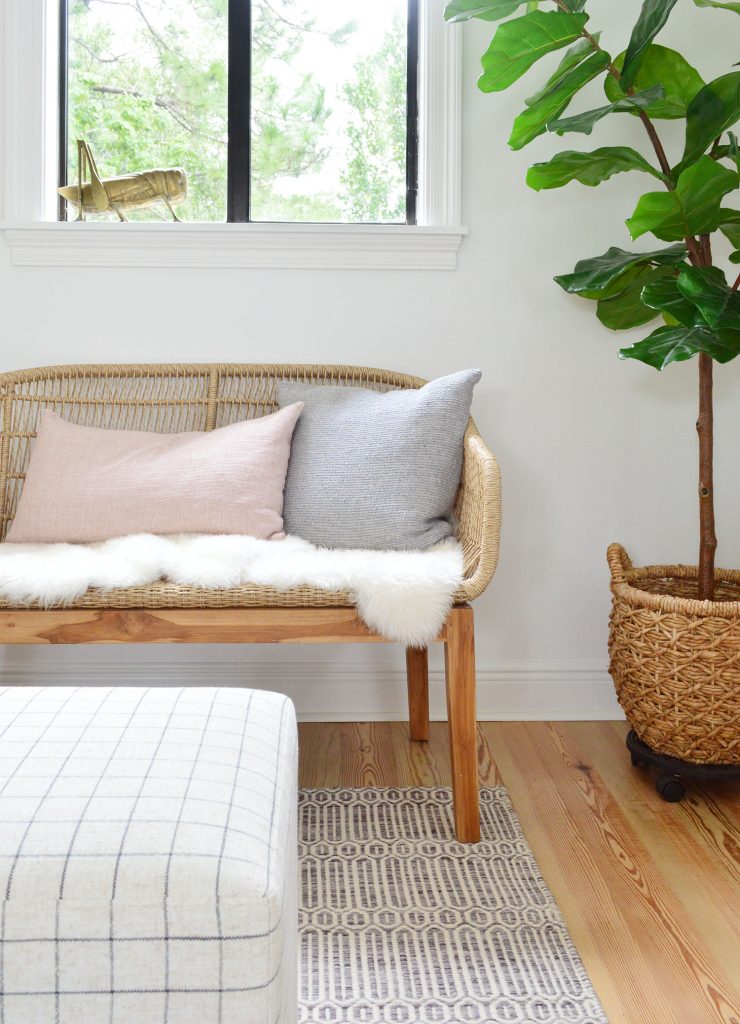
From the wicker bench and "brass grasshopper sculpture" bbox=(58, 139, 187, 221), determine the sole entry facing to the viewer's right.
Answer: the brass grasshopper sculpture

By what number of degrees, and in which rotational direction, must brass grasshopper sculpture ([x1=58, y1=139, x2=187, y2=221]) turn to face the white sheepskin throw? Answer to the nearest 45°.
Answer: approximately 90° to its right

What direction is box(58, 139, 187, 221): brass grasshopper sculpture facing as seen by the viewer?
to the viewer's right

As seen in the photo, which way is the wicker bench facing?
toward the camera

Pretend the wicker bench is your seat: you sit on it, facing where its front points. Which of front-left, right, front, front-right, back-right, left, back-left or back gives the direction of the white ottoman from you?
front

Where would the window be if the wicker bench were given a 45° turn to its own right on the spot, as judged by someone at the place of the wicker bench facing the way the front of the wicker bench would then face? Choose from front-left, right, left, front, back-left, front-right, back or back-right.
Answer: back-right

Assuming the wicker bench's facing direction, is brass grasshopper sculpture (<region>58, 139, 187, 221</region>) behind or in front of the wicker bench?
behind

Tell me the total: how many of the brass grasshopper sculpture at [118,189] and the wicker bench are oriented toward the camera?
1

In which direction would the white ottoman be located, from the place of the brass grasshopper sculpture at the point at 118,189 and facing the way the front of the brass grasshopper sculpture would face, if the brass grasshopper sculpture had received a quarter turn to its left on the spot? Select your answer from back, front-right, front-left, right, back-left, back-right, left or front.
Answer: back

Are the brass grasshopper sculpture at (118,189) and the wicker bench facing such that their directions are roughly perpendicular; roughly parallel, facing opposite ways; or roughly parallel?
roughly perpendicular

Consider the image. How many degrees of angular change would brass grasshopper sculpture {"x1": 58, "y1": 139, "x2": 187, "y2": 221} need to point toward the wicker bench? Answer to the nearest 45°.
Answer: approximately 90° to its right
